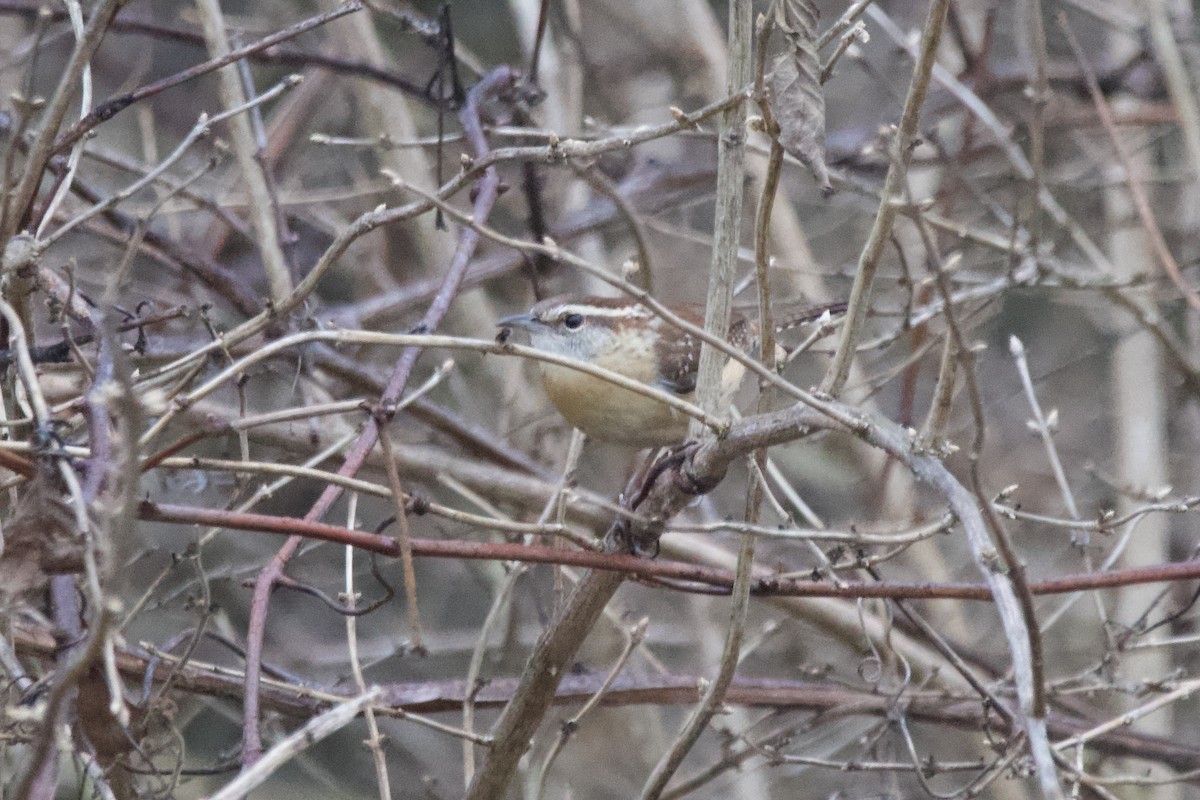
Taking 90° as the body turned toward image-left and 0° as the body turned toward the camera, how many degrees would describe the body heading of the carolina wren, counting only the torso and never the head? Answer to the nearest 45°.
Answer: approximately 90°

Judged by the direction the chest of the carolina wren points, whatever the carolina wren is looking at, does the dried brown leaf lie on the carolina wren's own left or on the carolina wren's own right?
on the carolina wren's own left
